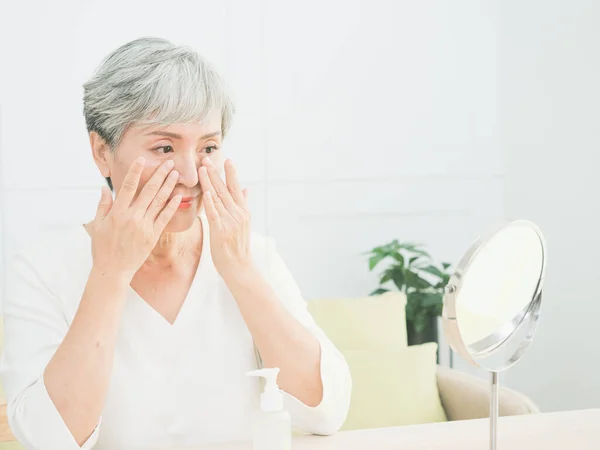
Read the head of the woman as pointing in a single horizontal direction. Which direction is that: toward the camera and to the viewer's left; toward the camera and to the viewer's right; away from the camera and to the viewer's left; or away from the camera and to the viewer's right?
toward the camera and to the viewer's right

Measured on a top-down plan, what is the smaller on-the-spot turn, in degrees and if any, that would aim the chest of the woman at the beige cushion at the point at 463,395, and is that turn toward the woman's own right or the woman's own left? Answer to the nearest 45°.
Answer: approximately 90° to the woman's own left

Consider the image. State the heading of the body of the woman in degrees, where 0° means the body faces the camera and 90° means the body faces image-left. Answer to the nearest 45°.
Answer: approximately 315°

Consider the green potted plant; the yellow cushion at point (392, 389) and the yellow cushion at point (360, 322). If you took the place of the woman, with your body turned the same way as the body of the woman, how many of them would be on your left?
3

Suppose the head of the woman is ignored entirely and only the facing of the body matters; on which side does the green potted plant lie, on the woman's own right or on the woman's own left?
on the woman's own left

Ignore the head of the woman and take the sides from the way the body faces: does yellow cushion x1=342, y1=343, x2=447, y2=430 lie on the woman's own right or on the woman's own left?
on the woman's own left
